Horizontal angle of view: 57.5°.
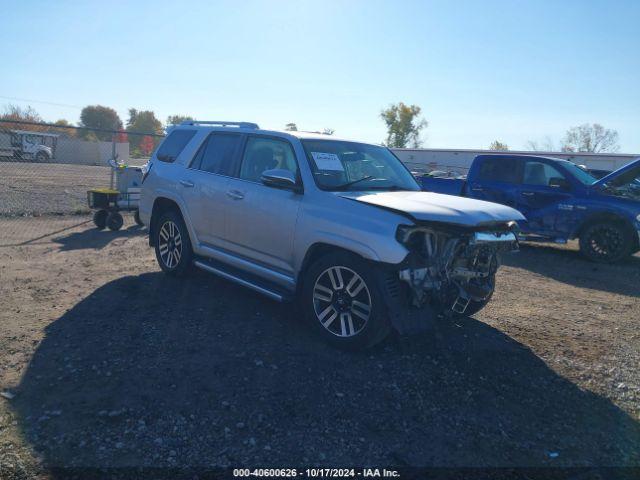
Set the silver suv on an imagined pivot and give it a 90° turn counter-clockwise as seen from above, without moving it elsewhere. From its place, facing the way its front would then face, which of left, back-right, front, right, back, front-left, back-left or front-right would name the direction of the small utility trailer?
left

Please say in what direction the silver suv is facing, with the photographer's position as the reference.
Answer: facing the viewer and to the right of the viewer

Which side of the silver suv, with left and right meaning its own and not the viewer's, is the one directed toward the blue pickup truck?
left
